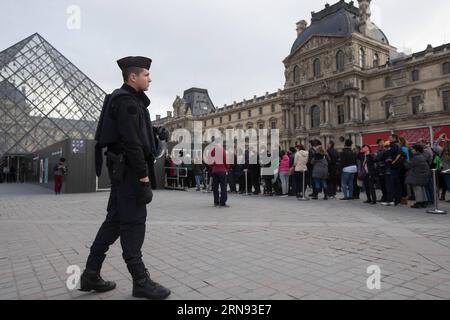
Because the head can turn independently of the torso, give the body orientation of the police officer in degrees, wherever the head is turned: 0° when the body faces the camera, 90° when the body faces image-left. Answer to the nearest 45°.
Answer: approximately 270°

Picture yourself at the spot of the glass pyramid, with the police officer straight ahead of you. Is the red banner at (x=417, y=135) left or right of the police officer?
left

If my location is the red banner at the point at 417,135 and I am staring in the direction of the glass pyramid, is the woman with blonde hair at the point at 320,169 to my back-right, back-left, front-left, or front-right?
front-left

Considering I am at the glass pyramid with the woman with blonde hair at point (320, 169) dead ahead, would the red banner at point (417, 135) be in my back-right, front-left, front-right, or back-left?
front-left

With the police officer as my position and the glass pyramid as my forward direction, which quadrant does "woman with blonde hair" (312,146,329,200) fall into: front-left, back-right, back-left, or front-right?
front-right

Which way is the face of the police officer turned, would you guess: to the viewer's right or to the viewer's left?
to the viewer's right

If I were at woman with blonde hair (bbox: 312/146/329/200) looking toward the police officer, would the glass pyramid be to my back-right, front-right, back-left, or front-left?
back-right
